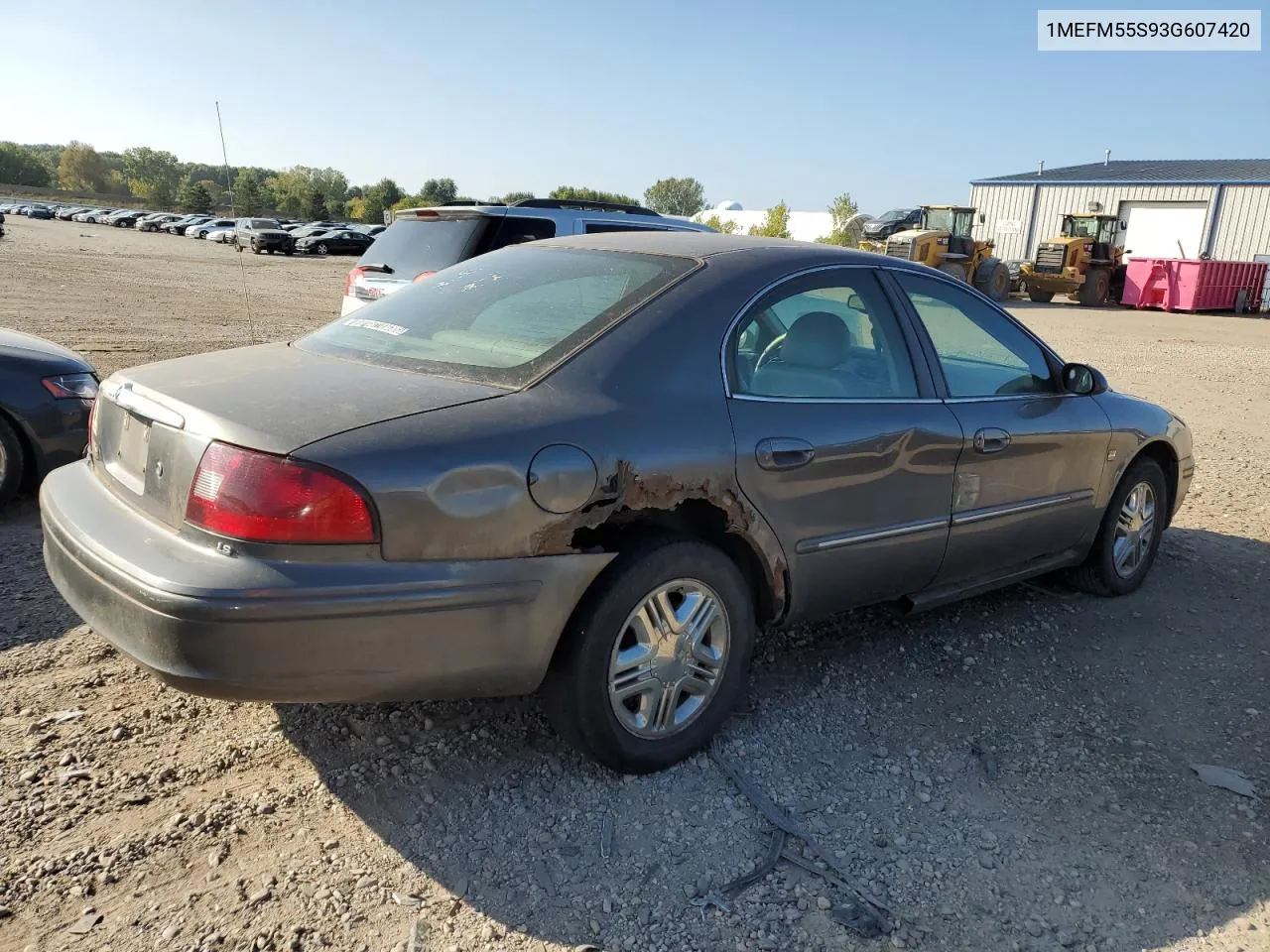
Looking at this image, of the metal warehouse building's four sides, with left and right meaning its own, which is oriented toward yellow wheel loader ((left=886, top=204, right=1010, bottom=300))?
front

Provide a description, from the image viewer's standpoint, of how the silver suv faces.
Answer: facing away from the viewer and to the right of the viewer

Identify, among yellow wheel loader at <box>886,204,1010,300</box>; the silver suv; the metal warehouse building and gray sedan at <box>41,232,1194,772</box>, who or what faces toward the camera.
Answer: the metal warehouse building

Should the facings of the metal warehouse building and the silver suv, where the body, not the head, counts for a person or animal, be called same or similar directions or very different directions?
very different directions

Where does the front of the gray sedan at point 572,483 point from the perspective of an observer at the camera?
facing away from the viewer and to the right of the viewer

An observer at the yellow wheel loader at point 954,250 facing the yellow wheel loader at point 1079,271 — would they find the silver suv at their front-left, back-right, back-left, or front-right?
back-right

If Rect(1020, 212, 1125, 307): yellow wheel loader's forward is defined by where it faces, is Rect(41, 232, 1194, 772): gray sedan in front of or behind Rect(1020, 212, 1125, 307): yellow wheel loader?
behind

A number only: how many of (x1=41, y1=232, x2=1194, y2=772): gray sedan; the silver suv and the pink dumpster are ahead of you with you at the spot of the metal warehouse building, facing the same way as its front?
3

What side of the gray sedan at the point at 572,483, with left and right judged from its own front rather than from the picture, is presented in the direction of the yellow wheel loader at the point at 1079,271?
front

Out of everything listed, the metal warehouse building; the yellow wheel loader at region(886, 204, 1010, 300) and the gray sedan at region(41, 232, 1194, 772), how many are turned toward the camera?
1
